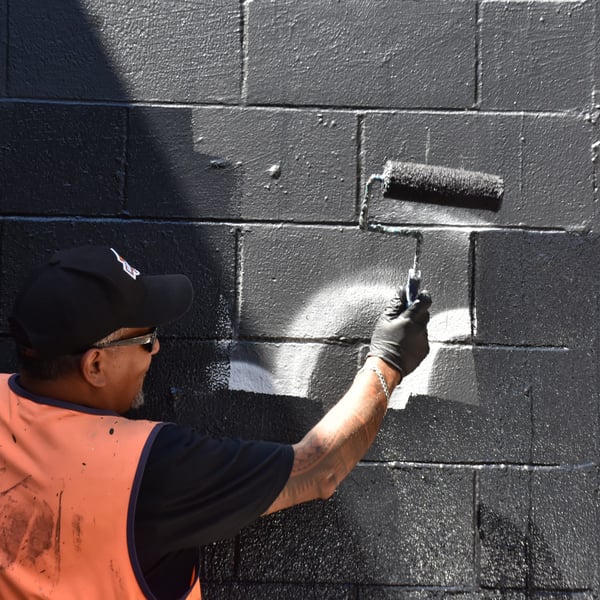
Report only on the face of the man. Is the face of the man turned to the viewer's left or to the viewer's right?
to the viewer's right

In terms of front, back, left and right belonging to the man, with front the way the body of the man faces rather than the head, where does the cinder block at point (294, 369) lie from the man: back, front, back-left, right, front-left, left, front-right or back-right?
front

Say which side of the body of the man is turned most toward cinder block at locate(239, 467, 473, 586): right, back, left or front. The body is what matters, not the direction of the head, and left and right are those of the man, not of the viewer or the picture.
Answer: front

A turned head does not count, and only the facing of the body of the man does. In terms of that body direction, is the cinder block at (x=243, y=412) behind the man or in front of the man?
in front

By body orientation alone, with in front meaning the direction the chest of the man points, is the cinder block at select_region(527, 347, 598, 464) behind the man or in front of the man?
in front

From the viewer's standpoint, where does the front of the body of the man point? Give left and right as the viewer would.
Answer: facing away from the viewer and to the right of the viewer
